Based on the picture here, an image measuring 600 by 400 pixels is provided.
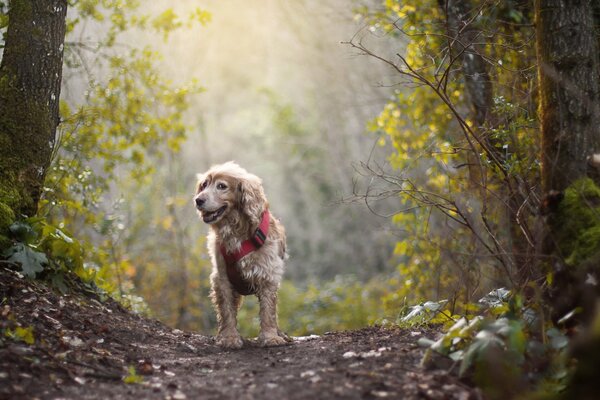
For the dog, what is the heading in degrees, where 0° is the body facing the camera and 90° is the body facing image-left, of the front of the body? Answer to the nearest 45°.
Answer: approximately 0°

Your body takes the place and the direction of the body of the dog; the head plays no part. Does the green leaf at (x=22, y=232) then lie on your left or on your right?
on your right

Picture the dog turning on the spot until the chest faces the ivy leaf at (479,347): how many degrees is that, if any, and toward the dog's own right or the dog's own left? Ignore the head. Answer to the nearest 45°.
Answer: approximately 45° to the dog's own left

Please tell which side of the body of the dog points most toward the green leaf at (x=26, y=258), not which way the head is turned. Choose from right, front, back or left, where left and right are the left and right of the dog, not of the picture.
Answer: right
